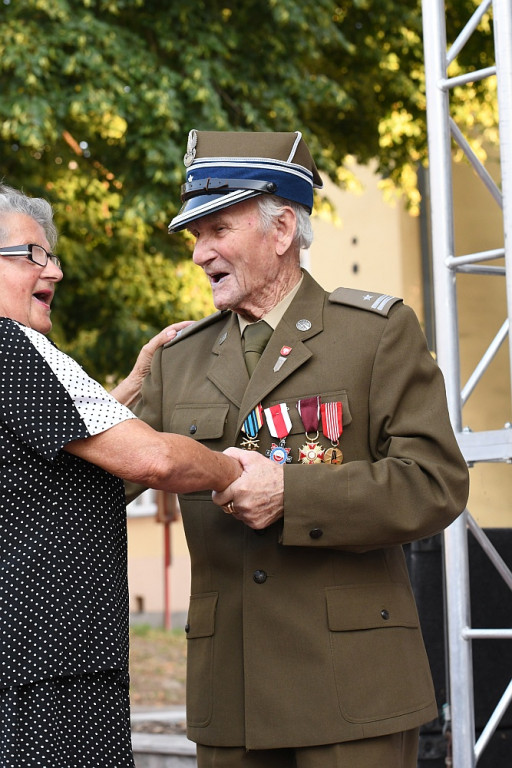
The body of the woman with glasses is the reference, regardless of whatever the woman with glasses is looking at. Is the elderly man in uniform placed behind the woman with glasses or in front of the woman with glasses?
in front

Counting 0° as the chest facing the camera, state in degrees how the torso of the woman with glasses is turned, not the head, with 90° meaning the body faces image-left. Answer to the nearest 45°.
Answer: approximately 270°

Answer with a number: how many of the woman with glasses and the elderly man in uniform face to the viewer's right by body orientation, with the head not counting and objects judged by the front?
1

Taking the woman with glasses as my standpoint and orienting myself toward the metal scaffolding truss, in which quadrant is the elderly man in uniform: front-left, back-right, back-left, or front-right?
front-right

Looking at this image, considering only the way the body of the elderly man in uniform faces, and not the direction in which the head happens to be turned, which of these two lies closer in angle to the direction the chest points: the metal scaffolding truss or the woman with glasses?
the woman with glasses

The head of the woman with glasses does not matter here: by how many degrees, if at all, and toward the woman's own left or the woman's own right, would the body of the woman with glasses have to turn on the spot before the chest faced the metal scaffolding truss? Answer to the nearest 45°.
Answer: approximately 45° to the woman's own left

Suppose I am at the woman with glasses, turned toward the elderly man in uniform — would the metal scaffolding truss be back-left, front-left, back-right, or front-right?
front-left

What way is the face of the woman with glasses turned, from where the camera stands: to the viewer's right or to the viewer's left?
to the viewer's right

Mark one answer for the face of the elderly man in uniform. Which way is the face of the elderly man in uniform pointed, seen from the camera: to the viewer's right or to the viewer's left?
to the viewer's left
